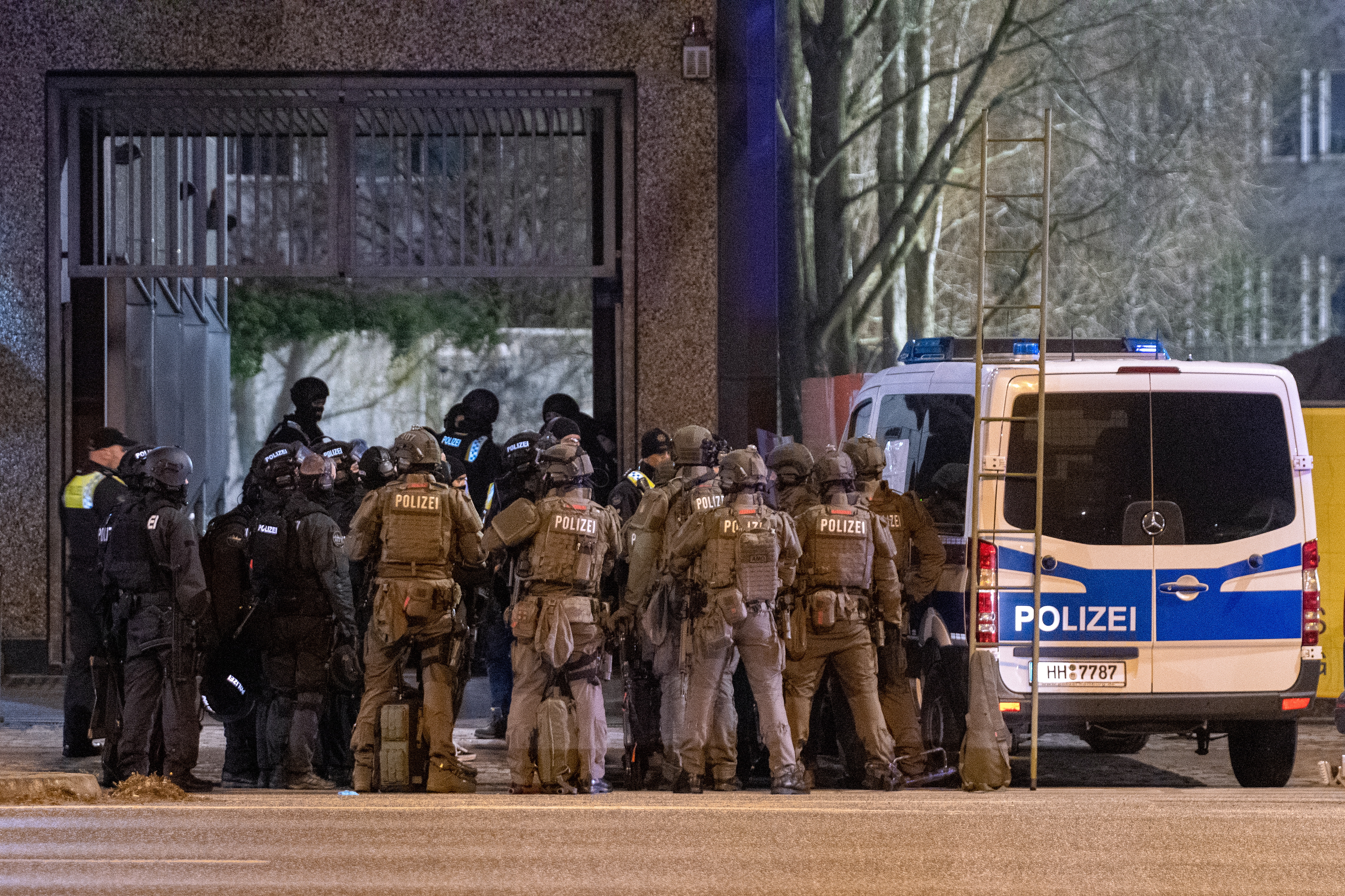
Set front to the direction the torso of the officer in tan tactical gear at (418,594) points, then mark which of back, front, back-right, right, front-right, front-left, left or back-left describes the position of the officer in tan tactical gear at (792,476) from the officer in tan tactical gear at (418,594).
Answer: right

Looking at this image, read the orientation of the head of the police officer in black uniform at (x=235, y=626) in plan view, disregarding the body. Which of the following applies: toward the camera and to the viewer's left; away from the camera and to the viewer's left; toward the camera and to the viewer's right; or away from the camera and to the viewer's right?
away from the camera and to the viewer's right

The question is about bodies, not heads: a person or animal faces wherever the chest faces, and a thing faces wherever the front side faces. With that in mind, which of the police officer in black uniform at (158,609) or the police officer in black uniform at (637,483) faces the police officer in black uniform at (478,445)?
the police officer in black uniform at (158,609)

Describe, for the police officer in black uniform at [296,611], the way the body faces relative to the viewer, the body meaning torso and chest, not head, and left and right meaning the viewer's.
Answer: facing away from the viewer and to the right of the viewer

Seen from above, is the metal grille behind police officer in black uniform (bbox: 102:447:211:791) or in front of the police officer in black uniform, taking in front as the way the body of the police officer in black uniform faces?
in front

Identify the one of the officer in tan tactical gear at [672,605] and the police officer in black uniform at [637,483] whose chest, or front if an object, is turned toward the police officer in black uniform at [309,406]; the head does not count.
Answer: the officer in tan tactical gear

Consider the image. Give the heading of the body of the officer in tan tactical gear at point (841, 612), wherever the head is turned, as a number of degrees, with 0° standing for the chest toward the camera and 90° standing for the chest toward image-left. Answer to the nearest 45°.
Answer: approximately 180°

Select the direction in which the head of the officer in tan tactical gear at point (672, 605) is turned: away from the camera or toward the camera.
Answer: away from the camera

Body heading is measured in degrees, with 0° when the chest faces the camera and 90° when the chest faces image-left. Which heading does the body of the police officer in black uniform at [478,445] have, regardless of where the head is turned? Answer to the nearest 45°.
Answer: approximately 45°

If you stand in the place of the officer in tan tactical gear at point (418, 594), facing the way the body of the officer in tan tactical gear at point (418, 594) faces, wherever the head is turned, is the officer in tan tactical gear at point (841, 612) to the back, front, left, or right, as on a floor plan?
right

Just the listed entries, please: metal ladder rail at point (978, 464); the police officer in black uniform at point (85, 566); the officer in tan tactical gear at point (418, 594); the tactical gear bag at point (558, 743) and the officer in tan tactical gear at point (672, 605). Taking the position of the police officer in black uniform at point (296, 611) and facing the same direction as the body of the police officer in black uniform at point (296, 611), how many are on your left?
1

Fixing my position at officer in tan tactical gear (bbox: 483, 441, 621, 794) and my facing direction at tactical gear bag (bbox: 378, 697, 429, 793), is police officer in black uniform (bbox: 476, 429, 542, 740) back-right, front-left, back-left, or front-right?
front-right

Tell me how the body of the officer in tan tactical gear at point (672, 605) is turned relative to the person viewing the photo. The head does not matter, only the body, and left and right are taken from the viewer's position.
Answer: facing away from the viewer and to the left of the viewer

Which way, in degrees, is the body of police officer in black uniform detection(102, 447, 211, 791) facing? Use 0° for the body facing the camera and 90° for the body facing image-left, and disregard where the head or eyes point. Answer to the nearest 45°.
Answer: approximately 225°

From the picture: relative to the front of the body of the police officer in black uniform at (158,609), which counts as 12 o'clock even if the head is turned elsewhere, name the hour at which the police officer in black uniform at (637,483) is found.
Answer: the police officer in black uniform at (637,483) is roughly at 1 o'clock from the police officer in black uniform at (158,609).

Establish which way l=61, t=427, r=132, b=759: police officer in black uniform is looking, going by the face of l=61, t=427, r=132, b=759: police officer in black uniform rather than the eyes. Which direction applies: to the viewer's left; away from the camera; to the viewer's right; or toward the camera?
to the viewer's right
